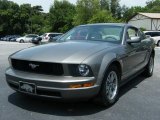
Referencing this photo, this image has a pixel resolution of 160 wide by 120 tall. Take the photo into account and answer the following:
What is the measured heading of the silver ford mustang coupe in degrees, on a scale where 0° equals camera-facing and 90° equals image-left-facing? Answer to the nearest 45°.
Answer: approximately 45°

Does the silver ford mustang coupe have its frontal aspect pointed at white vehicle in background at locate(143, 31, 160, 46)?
no
